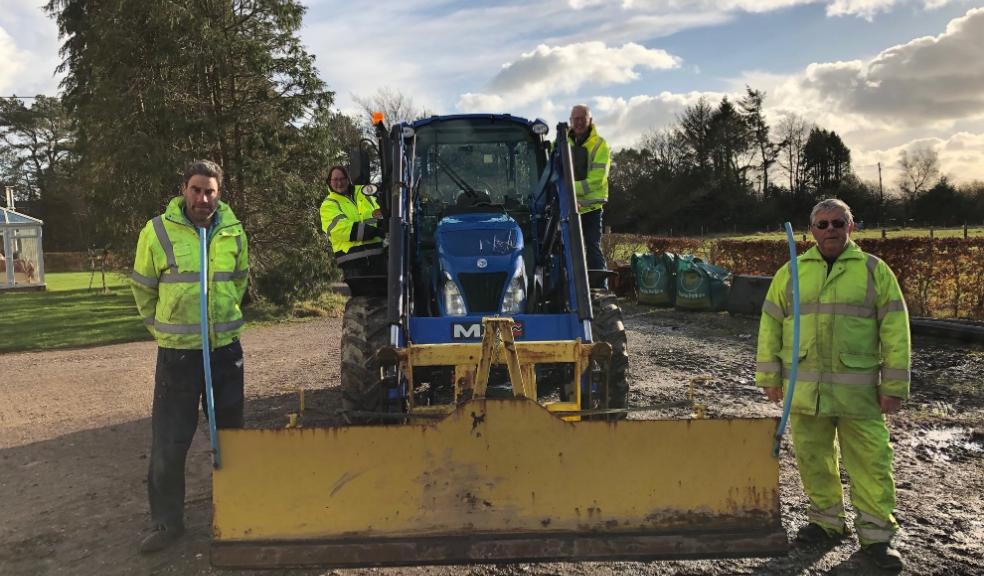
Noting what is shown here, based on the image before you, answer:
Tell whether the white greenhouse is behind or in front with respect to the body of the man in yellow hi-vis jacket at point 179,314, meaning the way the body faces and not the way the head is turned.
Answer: behind

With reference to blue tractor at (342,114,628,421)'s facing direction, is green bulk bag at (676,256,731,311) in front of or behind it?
behind

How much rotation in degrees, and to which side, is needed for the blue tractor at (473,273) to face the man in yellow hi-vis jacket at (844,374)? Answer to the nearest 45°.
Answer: approximately 45° to its left

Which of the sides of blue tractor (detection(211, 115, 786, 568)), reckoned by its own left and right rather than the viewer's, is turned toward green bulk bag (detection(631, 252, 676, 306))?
back

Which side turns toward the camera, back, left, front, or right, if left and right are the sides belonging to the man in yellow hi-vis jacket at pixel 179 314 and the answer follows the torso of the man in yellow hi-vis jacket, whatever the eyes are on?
front
